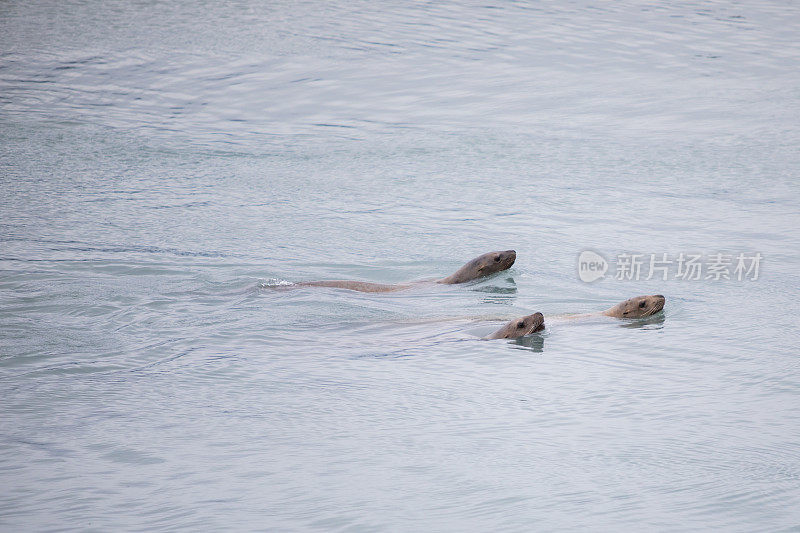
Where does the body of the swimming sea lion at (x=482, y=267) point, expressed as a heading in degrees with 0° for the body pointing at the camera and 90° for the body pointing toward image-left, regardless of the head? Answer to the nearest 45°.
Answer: approximately 270°

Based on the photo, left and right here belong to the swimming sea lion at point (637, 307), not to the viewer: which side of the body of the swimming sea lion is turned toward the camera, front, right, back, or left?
right

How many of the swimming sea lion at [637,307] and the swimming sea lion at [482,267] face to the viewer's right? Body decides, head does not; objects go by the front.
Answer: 2

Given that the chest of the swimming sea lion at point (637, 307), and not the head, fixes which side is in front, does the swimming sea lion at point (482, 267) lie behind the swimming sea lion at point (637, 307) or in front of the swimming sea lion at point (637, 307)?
behind

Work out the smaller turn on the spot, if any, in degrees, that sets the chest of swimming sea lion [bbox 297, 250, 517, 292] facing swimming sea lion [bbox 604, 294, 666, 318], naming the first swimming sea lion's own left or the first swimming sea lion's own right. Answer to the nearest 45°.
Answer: approximately 45° to the first swimming sea lion's own right
